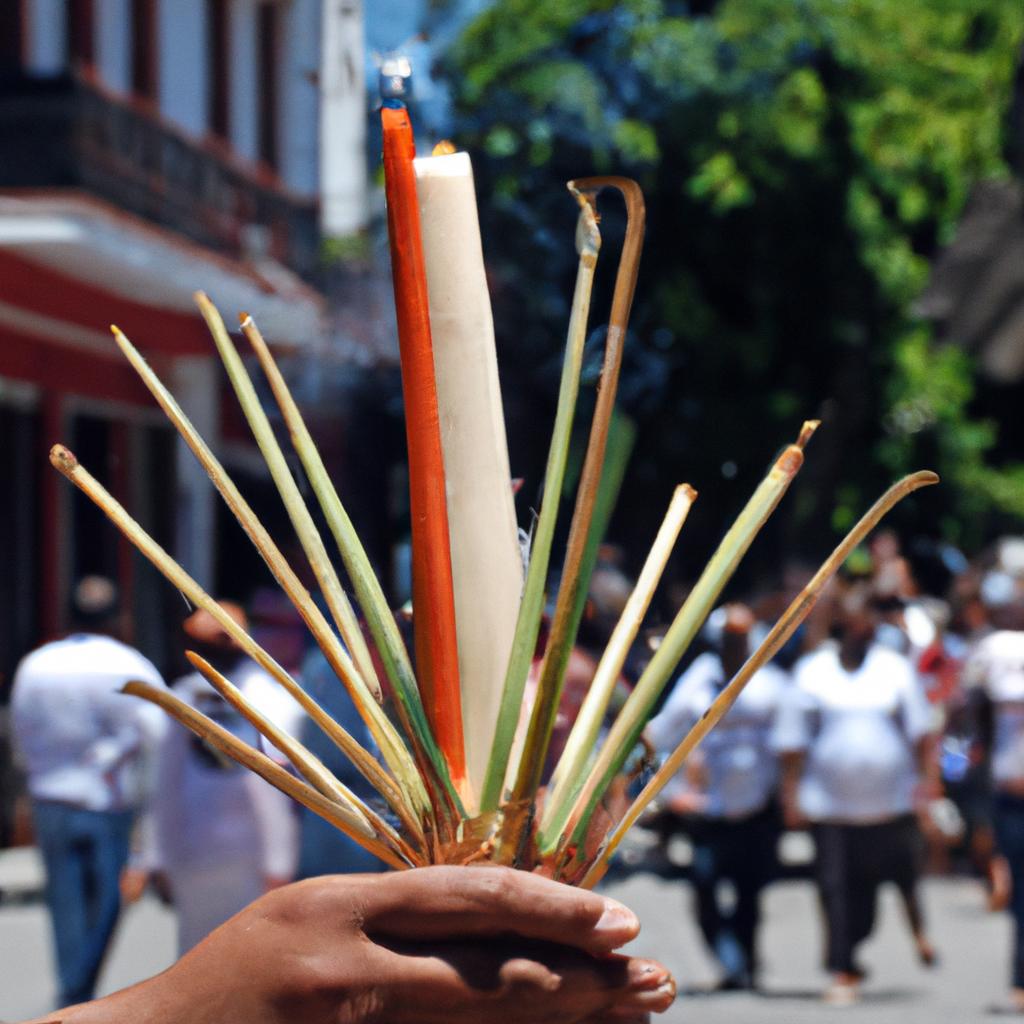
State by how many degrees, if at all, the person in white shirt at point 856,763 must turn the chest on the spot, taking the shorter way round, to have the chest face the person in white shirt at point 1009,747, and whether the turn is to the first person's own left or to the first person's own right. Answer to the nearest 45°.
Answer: approximately 90° to the first person's own left

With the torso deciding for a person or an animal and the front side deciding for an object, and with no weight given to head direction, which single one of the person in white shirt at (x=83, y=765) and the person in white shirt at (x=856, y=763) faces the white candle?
the person in white shirt at (x=856, y=763)

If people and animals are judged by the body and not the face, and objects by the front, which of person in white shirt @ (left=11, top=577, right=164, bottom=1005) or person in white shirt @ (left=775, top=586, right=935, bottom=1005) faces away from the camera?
person in white shirt @ (left=11, top=577, right=164, bottom=1005)

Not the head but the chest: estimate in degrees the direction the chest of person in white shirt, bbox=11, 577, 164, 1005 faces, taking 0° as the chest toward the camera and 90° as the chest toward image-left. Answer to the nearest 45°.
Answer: approximately 180°

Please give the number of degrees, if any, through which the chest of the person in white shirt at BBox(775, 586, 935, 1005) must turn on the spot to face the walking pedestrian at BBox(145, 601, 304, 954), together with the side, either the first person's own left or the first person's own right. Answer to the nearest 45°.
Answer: approximately 45° to the first person's own right
